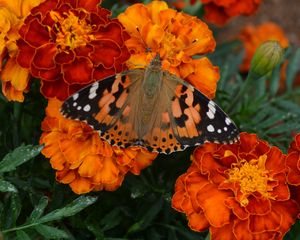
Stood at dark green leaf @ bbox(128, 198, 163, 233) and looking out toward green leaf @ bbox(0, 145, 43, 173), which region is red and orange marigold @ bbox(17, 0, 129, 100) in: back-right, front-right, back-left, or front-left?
front-right

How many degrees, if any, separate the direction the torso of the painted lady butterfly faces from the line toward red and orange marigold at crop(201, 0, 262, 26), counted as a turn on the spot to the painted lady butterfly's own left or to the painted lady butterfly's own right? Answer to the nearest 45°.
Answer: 0° — it already faces it

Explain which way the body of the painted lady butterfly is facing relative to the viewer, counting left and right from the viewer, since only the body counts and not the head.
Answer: facing away from the viewer
